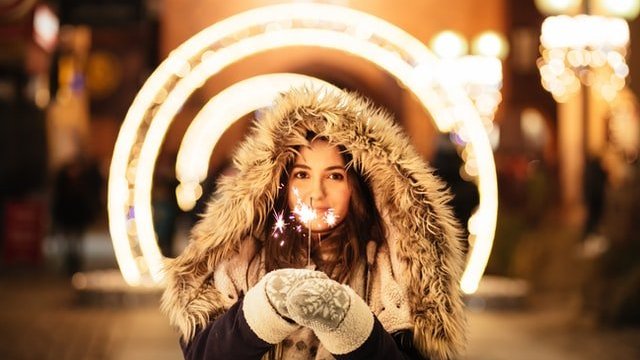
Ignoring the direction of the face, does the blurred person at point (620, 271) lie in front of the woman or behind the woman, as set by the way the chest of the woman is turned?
behind

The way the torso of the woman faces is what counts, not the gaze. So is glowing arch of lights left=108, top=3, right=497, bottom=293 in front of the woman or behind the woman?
behind

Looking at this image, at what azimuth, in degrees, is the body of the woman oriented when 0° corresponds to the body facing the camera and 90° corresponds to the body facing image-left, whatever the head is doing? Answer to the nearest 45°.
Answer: approximately 0°

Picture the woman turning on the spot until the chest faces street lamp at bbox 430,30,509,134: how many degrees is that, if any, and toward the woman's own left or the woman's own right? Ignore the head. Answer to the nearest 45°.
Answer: approximately 180°

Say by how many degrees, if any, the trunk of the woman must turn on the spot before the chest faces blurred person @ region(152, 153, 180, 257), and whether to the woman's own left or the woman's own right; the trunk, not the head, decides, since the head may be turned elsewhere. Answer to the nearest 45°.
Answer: approximately 180°

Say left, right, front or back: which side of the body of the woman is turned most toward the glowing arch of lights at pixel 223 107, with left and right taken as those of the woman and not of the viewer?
back

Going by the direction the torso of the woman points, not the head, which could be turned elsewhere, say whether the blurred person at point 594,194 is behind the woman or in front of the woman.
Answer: behind

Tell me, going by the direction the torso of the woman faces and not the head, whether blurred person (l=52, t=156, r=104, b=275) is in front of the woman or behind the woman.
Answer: behind
